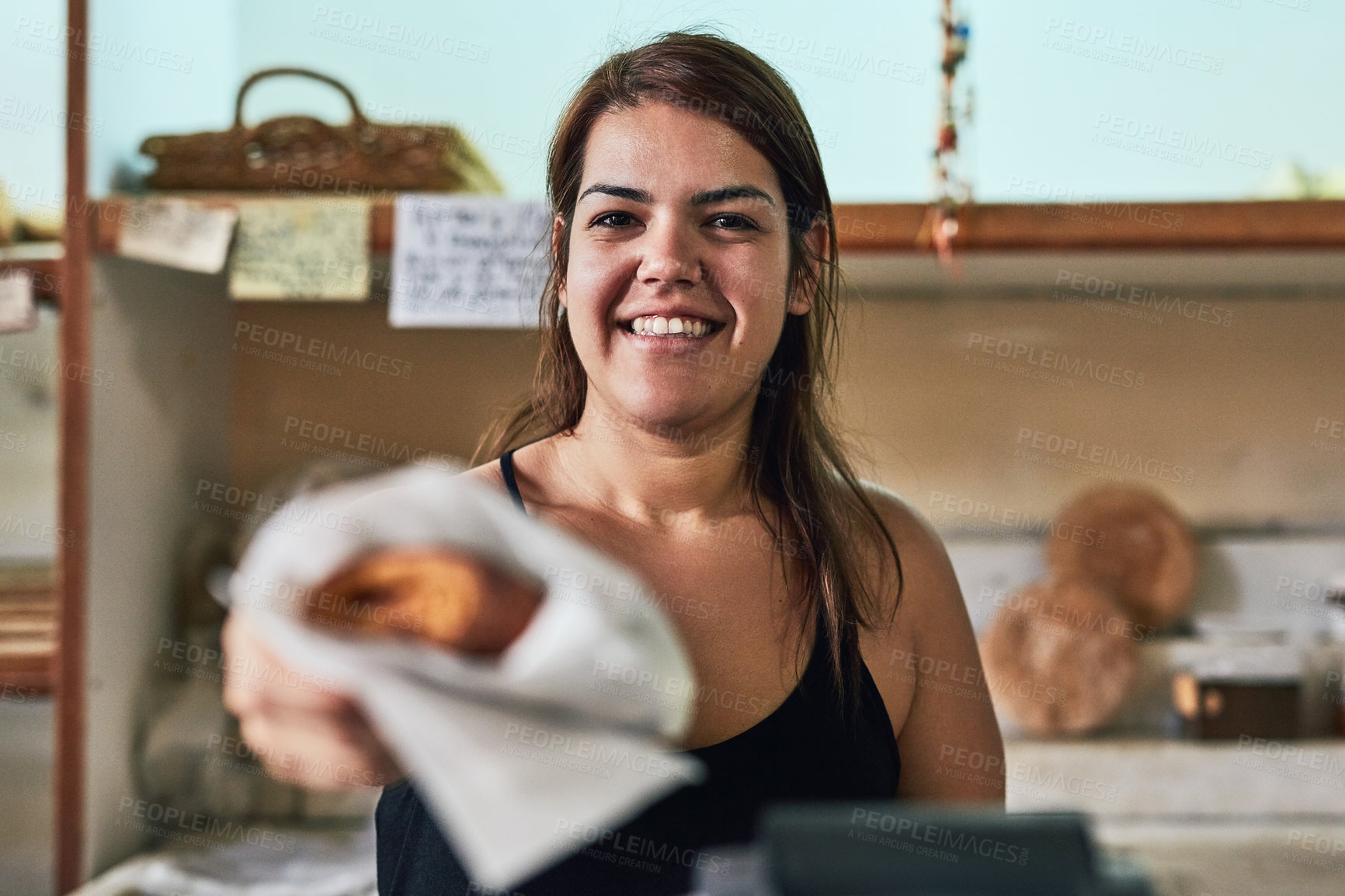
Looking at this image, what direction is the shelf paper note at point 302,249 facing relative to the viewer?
toward the camera

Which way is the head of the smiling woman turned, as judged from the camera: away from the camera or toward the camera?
toward the camera

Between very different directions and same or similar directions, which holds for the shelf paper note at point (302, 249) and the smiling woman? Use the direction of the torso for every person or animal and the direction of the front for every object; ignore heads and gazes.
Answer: same or similar directions

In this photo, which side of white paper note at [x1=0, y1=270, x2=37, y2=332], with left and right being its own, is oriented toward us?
front

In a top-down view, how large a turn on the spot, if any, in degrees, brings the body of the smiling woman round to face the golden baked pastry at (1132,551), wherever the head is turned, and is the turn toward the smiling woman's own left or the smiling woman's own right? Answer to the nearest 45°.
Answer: approximately 135° to the smiling woman's own left
